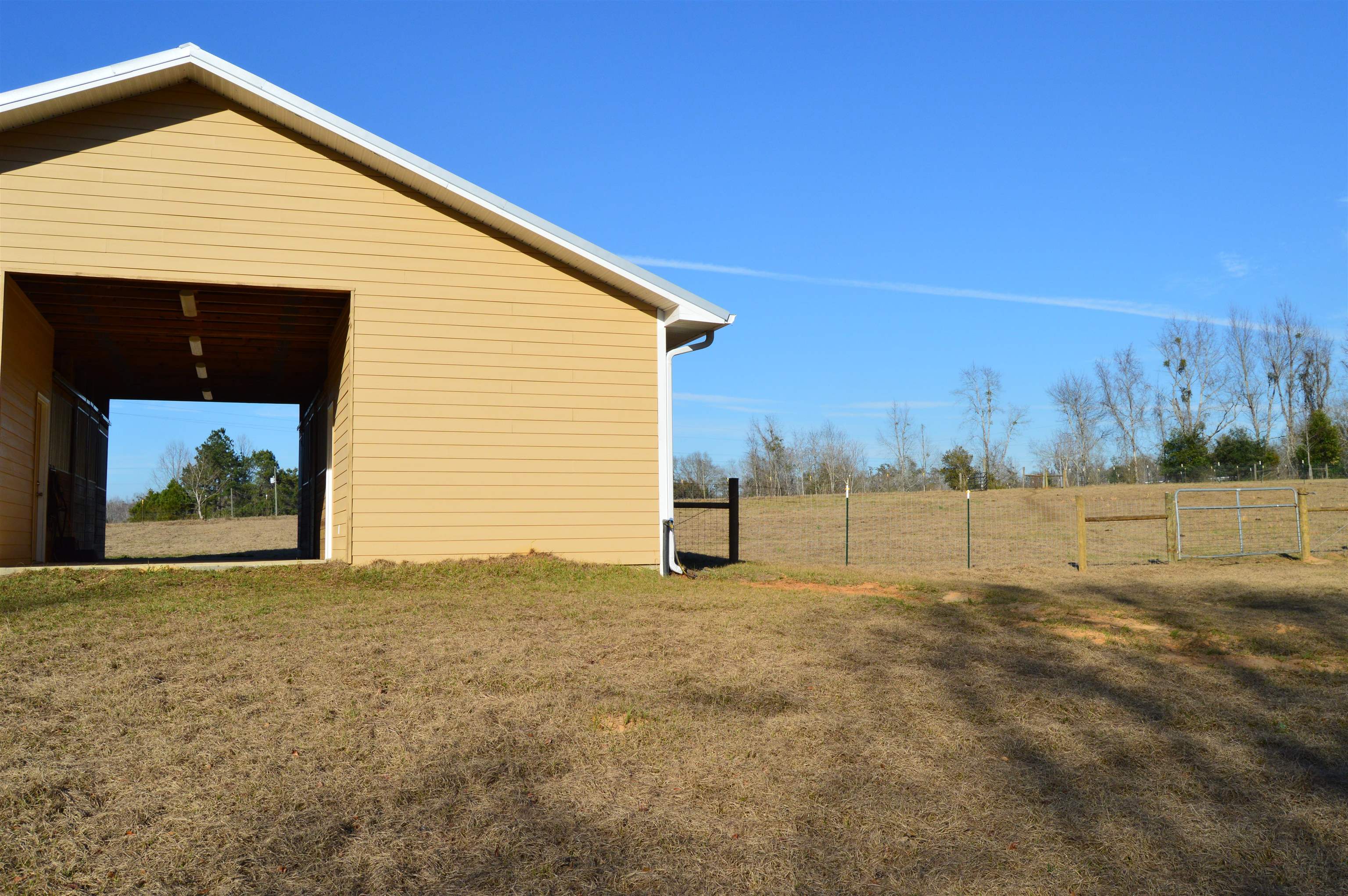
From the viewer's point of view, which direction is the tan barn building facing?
toward the camera

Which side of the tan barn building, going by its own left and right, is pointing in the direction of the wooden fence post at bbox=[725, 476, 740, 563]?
left

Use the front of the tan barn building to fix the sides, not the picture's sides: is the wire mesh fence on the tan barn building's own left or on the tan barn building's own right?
on the tan barn building's own left

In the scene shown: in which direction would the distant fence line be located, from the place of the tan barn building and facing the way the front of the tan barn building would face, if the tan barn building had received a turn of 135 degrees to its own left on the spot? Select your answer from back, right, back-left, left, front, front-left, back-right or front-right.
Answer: front

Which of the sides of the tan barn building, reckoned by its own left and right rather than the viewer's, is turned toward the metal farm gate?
left

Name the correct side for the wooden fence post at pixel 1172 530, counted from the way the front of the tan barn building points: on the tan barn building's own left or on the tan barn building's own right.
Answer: on the tan barn building's own left

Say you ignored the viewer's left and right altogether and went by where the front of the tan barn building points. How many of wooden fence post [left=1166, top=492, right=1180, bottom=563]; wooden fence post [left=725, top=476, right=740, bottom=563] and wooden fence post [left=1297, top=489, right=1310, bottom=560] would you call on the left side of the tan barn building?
3
